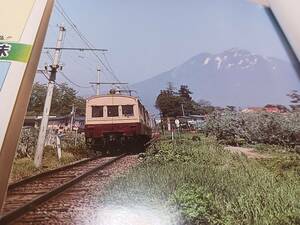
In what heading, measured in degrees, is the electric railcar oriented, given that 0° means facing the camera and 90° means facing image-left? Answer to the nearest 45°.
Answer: approximately 0°

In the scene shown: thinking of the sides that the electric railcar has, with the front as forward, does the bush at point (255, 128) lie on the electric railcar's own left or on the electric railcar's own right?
on the electric railcar's own left
